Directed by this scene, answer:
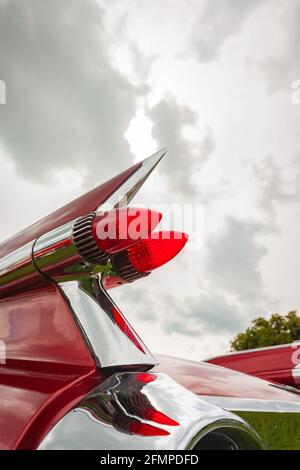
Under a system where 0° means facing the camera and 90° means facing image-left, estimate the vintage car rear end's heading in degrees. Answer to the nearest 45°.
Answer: approximately 135°
